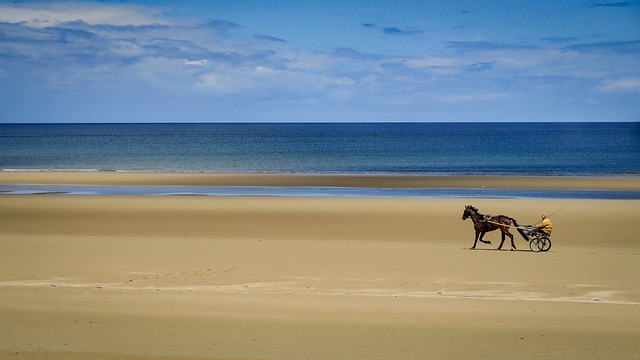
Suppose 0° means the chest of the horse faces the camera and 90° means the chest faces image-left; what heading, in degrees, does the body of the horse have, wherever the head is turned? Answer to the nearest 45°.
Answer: approximately 90°
